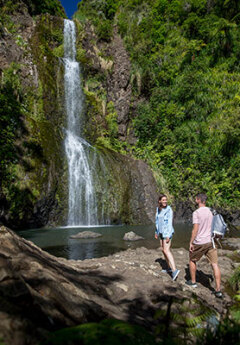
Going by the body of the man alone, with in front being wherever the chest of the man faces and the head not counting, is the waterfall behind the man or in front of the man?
in front

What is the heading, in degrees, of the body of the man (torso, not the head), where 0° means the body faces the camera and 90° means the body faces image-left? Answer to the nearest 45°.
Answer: approximately 135°

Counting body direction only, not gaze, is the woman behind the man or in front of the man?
in front
